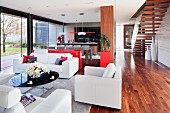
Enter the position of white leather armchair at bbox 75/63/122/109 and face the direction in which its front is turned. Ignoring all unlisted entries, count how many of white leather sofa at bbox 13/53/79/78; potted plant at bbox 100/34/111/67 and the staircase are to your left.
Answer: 0

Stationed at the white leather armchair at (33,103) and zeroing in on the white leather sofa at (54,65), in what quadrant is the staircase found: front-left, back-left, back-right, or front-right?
front-right

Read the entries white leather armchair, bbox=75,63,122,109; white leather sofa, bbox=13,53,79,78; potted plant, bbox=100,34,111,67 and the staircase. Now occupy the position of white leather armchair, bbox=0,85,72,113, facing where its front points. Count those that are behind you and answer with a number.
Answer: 0

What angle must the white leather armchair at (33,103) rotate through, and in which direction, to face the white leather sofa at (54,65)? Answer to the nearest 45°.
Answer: approximately 45° to its left

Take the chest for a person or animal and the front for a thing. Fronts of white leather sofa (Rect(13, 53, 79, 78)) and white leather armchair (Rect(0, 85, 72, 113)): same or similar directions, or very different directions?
very different directions

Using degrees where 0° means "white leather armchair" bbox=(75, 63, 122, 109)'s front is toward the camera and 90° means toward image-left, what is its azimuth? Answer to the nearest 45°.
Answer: approximately 90°

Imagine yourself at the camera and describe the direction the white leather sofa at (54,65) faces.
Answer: facing the viewer and to the left of the viewer

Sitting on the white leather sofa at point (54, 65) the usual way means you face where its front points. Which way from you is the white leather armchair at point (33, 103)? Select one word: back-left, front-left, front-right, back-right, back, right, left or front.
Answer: front-left

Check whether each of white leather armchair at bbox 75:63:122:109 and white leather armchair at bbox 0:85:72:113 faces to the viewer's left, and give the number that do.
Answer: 1

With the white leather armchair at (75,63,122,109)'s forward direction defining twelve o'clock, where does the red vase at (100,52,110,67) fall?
The red vase is roughly at 3 o'clock from the white leather armchair.

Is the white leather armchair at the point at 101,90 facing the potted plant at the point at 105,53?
no

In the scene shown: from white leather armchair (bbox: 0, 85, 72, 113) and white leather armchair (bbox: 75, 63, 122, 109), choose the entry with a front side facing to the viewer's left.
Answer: white leather armchair (bbox: 75, 63, 122, 109)

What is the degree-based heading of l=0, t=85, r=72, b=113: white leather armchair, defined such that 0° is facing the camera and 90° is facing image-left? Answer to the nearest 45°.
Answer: approximately 225°
